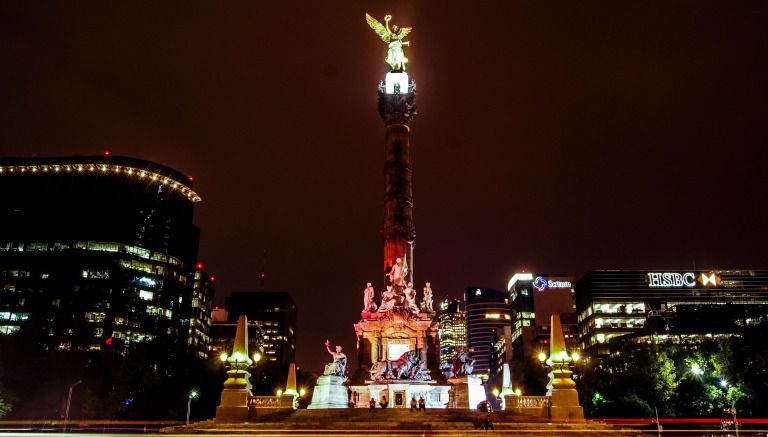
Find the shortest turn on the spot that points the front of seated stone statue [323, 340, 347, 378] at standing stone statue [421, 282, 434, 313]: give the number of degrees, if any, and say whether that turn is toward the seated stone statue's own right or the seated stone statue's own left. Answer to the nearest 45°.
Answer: approximately 180°

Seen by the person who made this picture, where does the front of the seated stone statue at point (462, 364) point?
facing the viewer and to the right of the viewer

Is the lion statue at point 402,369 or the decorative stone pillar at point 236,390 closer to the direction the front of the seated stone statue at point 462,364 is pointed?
the decorative stone pillar

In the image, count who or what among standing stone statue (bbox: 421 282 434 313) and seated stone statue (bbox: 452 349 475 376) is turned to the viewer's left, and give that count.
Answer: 0

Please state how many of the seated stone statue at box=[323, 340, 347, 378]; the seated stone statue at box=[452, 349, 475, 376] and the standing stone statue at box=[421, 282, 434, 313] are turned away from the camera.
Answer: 0

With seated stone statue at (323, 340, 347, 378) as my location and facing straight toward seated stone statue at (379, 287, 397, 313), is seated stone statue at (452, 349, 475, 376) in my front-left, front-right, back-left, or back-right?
front-right

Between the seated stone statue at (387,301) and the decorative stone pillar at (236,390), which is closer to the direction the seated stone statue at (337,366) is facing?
the decorative stone pillar

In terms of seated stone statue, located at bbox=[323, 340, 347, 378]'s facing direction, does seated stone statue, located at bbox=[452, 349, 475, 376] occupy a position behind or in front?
behind

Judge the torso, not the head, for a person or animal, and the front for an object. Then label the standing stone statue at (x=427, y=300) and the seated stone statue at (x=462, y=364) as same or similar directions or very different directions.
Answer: same or similar directions

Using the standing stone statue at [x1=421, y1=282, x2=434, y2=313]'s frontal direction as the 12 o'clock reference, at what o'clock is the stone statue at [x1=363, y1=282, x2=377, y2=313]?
the stone statue at [x1=363, y1=282, x2=377, y2=313] is roughly at 4 o'clock from the standing stone statue at [x1=421, y1=282, x2=434, y2=313].

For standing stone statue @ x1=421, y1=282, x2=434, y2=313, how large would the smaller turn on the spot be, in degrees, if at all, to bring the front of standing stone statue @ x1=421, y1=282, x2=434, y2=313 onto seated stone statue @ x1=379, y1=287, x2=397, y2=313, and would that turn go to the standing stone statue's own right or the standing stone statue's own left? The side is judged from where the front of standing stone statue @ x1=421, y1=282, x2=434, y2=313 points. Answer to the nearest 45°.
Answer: approximately 90° to the standing stone statue's own right

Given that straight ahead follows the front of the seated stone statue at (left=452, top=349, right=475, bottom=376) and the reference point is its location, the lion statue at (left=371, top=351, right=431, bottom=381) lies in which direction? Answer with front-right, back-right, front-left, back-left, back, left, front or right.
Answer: back-right

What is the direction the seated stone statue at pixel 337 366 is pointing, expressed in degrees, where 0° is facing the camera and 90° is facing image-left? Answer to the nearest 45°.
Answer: approximately 45°

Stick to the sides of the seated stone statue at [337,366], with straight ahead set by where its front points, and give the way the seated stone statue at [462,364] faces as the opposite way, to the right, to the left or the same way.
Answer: to the left

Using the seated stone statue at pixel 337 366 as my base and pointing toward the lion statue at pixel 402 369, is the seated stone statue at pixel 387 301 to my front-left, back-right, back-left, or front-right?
front-left
